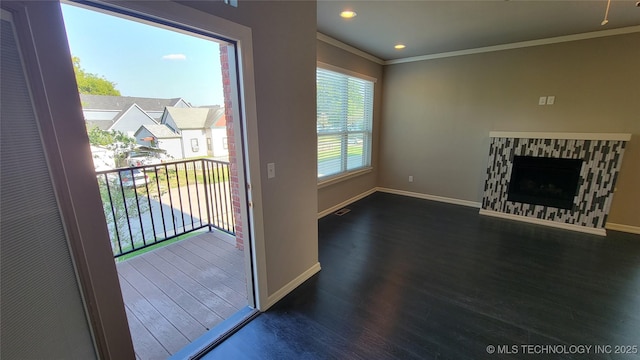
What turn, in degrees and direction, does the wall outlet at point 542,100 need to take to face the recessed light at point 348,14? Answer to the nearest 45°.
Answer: approximately 45° to its right

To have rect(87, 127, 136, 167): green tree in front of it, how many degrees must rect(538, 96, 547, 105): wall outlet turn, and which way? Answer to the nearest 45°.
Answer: approximately 45° to its right

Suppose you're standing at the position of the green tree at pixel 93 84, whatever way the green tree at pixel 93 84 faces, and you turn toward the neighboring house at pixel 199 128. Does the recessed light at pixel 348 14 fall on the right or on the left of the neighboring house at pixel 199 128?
right

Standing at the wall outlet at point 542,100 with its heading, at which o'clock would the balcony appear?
The balcony is roughly at 1 o'clock from the wall outlet.

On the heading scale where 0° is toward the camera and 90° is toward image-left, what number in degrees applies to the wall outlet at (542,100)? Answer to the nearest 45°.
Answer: approximately 0°
